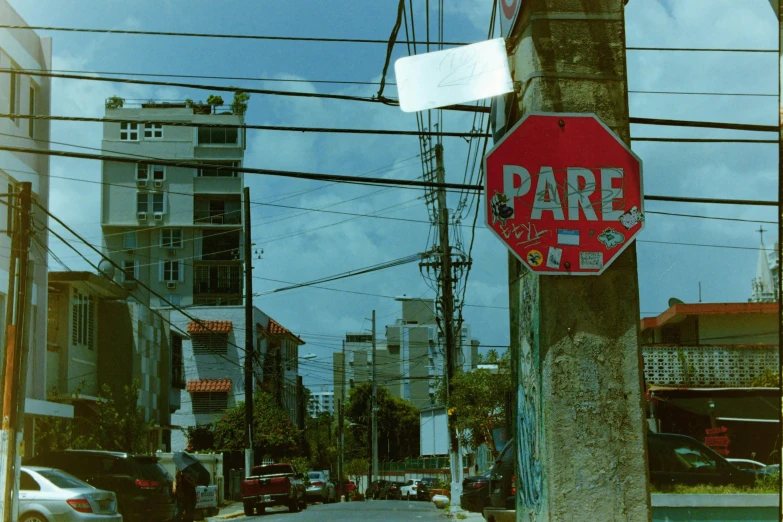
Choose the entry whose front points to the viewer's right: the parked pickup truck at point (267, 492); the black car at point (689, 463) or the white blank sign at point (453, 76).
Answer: the black car

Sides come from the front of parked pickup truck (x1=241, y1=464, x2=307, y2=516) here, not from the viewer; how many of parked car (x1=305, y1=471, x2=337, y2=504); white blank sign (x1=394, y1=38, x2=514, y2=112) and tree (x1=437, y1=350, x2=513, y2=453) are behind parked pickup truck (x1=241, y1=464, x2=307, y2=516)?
1

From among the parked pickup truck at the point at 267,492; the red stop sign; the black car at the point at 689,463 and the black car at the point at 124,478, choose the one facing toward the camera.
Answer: the red stop sign

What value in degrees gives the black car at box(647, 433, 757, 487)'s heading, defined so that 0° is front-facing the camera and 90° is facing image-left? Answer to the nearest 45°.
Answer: approximately 270°

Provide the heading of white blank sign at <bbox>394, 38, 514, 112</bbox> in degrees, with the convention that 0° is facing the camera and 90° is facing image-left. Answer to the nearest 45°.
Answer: approximately 0°

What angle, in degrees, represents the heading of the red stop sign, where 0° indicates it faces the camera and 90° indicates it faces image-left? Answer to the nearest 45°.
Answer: approximately 0°

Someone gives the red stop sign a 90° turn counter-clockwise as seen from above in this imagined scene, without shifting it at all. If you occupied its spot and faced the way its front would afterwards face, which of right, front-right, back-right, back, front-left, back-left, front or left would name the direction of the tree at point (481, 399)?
left

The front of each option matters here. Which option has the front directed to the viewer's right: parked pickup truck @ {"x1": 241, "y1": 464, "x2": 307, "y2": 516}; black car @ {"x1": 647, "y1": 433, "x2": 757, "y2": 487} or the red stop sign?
the black car

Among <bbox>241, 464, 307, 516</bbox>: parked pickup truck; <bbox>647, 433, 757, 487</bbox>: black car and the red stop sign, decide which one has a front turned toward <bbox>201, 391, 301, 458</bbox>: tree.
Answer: the parked pickup truck

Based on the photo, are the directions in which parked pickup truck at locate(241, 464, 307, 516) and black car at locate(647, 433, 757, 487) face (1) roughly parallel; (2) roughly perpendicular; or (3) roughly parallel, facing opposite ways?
roughly perpendicular

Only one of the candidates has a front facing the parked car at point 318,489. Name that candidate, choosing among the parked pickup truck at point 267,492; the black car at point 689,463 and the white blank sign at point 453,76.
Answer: the parked pickup truck at point 267,492

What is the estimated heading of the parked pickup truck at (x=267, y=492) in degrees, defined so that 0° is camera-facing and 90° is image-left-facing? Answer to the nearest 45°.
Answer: approximately 180°
